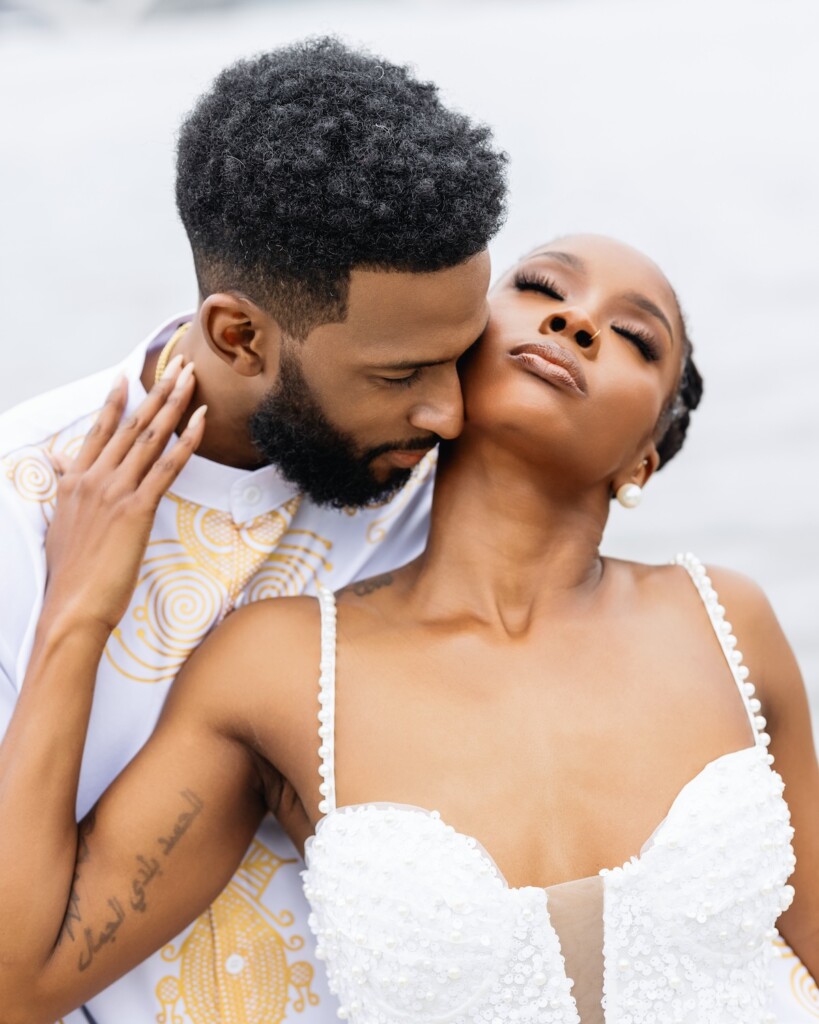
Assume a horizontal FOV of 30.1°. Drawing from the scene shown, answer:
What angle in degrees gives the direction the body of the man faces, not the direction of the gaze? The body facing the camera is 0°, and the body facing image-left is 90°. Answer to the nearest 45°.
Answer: approximately 315°

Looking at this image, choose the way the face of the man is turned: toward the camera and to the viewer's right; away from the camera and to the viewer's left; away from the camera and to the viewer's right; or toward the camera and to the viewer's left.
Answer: toward the camera and to the viewer's right
